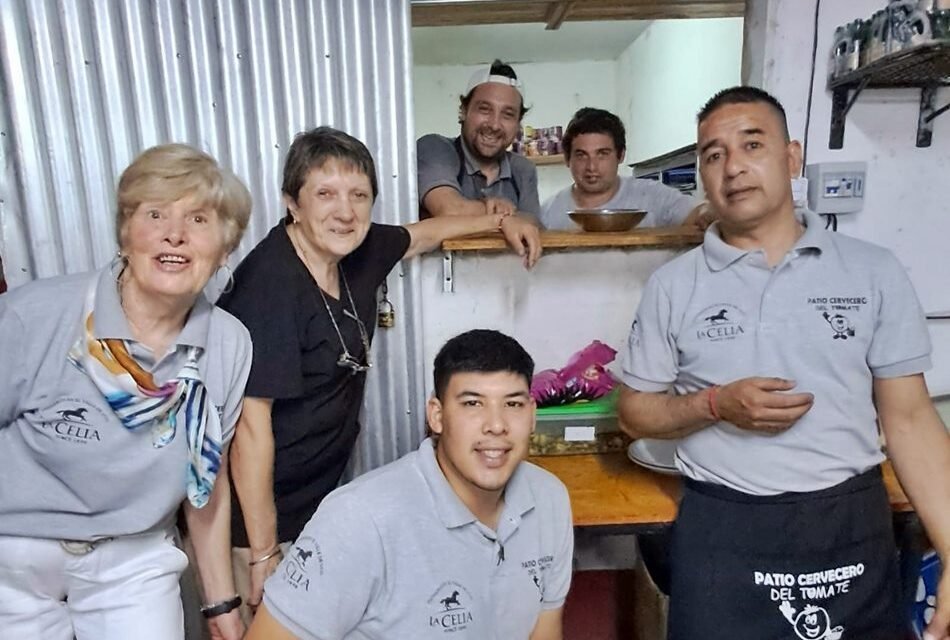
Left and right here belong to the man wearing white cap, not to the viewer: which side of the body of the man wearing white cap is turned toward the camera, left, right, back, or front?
front

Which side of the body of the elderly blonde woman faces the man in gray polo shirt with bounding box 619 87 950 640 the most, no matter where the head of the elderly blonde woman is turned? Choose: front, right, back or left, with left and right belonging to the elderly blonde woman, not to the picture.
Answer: left

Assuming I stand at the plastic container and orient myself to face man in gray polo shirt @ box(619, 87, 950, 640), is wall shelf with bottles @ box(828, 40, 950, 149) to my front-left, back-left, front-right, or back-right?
front-left

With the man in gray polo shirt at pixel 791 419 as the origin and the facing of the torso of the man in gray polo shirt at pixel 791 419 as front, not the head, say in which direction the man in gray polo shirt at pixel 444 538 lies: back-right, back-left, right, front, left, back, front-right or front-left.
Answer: front-right

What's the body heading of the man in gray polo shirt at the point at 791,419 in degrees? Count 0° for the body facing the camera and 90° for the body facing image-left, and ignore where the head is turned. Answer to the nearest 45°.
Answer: approximately 0°

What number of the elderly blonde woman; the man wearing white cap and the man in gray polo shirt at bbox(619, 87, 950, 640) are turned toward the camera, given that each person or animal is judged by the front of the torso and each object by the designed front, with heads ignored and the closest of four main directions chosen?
3

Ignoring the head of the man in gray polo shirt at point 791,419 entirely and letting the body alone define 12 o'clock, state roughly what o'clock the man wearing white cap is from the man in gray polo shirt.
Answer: The man wearing white cap is roughly at 4 o'clock from the man in gray polo shirt.

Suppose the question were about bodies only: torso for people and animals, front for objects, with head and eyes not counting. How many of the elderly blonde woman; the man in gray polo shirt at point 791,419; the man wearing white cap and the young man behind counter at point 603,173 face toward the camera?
4

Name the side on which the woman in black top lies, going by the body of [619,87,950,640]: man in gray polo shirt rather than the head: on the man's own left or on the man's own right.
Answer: on the man's own right

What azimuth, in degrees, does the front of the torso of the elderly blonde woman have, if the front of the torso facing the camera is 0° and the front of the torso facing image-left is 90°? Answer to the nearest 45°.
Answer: approximately 0°
